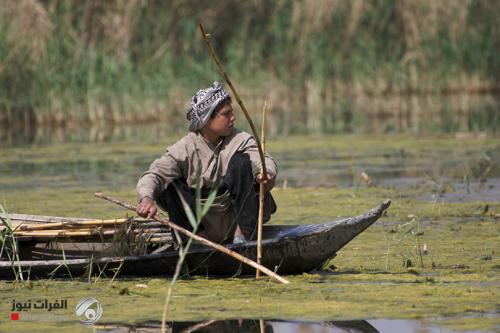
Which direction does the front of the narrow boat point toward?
to the viewer's right
